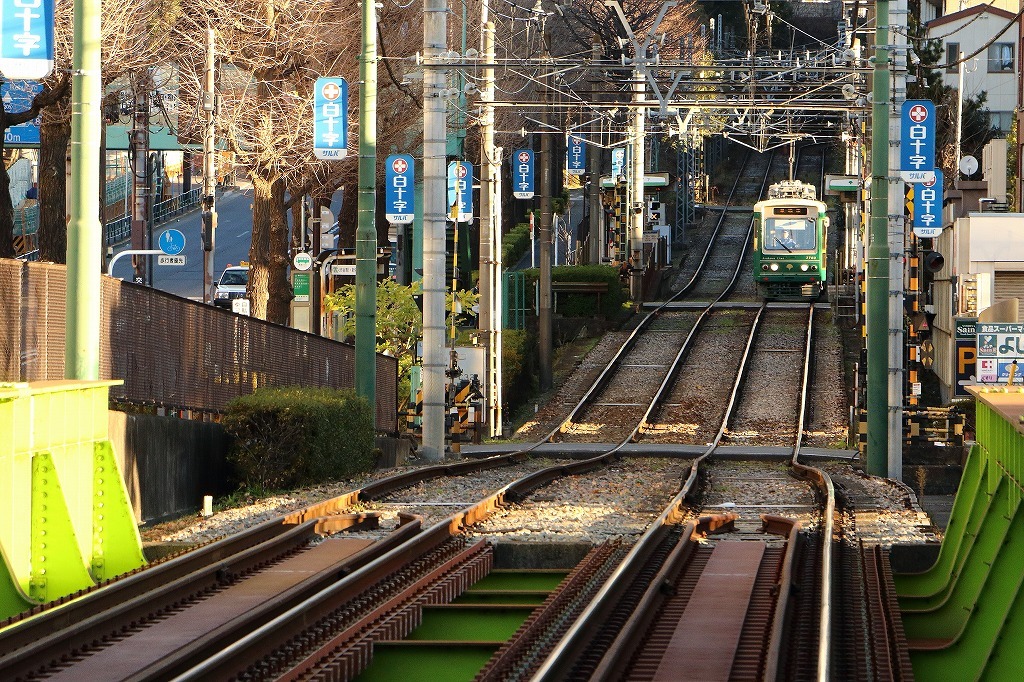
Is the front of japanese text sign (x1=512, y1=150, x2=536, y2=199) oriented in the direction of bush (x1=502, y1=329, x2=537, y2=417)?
yes

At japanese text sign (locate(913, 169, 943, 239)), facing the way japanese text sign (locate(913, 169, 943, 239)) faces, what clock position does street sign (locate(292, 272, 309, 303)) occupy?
The street sign is roughly at 3 o'clock from the japanese text sign.

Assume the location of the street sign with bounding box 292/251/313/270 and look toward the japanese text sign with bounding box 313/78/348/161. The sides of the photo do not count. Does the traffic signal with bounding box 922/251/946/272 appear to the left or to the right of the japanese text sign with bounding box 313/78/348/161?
left

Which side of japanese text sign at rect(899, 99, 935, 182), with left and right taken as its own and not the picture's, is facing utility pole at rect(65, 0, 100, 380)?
front

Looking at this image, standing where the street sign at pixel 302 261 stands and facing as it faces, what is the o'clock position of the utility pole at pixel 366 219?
The utility pole is roughly at 12 o'clock from the street sign.

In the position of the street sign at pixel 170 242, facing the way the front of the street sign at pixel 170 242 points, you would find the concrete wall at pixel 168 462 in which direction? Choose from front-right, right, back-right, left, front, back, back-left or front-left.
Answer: front

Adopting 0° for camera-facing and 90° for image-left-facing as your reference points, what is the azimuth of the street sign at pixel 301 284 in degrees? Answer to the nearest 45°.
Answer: approximately 0°

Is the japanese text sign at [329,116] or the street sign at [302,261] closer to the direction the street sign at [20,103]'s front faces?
the japanese text sign

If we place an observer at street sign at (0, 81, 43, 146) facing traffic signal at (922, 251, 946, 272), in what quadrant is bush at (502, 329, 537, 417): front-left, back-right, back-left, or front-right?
front-left

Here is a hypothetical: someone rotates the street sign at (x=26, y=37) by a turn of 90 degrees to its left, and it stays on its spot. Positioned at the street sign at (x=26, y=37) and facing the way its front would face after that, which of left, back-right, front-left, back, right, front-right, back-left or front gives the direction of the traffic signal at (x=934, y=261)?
front-left

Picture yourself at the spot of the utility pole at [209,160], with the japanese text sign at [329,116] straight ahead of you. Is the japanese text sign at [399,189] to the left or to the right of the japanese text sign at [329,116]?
left

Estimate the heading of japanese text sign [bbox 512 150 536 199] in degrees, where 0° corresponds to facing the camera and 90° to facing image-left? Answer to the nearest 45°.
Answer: approximately 0°

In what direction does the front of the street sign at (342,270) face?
toward the camera

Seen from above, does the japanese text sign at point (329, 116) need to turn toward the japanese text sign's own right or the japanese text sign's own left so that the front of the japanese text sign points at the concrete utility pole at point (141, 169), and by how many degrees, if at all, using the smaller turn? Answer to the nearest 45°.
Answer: approximately 135° to the japanese text sign's own right

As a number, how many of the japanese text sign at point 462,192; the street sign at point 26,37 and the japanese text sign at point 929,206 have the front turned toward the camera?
3
